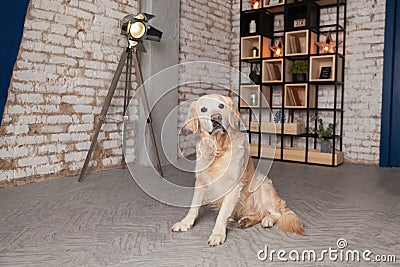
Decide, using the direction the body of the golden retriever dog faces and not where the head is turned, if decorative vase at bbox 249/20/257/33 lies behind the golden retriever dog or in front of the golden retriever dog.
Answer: behind

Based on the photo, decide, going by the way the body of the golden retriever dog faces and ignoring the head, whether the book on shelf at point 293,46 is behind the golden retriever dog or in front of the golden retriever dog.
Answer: behind

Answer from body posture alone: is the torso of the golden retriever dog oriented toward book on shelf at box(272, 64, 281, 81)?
no

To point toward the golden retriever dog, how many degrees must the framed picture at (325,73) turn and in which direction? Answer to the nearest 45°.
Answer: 0° — it already faces it

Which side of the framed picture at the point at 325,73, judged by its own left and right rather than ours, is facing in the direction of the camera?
front

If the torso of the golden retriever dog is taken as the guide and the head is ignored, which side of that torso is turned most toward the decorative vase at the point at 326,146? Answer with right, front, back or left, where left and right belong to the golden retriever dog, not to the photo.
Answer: back

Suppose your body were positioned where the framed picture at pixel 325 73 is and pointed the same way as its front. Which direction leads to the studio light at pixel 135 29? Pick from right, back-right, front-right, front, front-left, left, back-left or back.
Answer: front-right

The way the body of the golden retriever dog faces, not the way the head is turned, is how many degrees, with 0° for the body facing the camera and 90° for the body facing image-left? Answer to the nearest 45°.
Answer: approximately 45°

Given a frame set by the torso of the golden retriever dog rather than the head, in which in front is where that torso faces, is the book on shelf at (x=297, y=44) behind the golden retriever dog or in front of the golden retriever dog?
behind

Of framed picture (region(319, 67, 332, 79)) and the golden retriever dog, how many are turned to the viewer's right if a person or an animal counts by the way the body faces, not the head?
0
